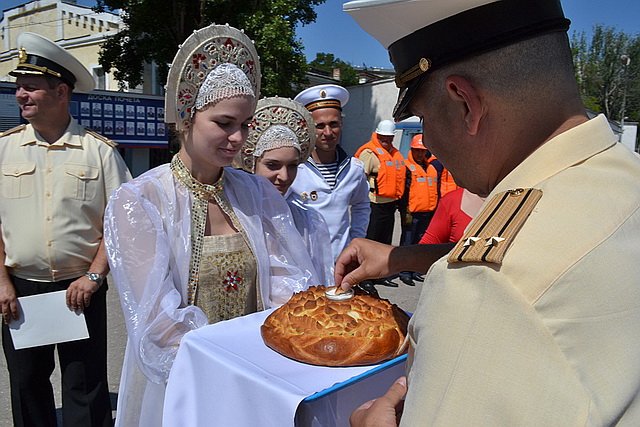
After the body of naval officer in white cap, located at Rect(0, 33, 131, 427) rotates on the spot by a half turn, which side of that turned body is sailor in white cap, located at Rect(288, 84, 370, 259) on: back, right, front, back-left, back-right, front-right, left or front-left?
right

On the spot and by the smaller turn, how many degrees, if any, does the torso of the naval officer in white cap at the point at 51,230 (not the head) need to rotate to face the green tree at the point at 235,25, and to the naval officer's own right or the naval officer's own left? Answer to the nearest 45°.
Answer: approximately 180°

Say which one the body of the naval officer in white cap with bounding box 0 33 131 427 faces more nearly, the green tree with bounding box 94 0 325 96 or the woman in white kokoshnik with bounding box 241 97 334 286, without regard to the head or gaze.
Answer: the woman in white kokoshnik

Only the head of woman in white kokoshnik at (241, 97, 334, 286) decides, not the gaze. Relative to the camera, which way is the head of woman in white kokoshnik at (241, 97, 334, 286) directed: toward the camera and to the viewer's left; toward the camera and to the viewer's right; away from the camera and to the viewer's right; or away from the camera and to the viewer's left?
toward the camera and to the viewer's right

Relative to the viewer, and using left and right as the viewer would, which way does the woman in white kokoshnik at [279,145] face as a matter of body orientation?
facing the viewer and to the right of the viewer

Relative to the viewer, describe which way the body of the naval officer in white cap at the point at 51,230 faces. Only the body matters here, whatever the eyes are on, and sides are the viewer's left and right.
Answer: facing the viewer

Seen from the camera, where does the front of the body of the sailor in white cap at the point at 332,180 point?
toward the camera

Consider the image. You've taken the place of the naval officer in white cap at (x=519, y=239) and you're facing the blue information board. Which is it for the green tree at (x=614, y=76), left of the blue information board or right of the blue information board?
right

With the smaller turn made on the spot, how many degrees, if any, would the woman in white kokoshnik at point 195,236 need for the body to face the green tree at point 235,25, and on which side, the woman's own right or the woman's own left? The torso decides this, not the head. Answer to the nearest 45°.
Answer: approximately 135° to the woman's own left

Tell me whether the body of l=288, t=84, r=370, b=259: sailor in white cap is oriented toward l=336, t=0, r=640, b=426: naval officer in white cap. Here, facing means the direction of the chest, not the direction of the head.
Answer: yes

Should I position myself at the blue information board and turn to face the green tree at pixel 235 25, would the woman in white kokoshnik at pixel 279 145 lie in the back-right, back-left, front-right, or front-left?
back-right
